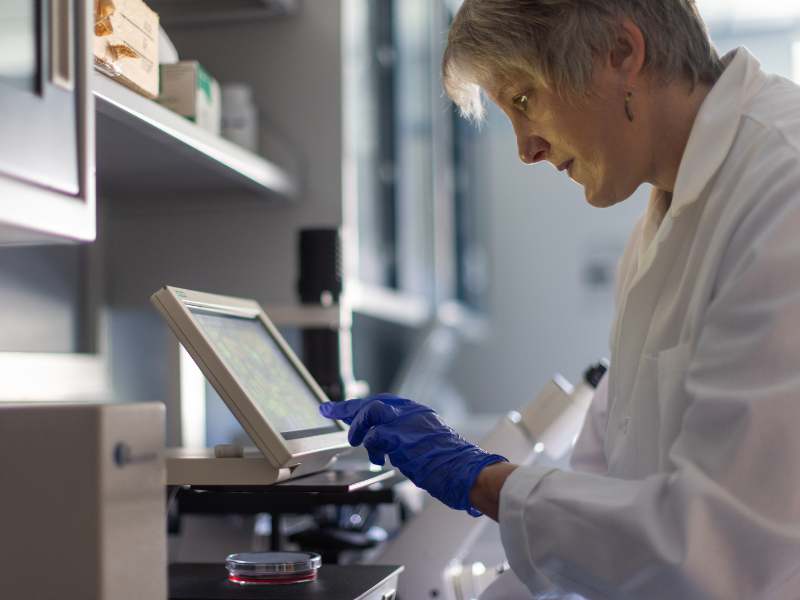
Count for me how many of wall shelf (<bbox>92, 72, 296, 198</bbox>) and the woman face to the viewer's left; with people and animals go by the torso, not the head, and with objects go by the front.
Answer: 1

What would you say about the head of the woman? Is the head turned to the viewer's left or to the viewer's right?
to the viewer's left

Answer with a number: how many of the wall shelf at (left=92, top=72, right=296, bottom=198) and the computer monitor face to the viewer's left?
0

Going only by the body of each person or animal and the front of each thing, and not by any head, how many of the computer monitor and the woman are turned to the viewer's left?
1

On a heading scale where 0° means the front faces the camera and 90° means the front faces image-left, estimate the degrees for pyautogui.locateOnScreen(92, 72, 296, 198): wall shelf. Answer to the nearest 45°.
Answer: approximately 315°

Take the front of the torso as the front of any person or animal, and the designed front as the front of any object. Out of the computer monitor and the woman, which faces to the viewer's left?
the woman

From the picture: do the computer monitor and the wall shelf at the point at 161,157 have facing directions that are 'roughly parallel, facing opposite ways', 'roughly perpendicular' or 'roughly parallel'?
roughly parallel

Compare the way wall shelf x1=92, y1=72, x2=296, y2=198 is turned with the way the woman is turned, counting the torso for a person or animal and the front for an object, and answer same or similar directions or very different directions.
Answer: very different directions

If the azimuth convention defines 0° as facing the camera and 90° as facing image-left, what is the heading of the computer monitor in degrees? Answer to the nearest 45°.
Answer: approximately 315°

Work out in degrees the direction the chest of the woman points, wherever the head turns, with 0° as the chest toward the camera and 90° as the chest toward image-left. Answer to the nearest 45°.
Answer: approximately 90°
